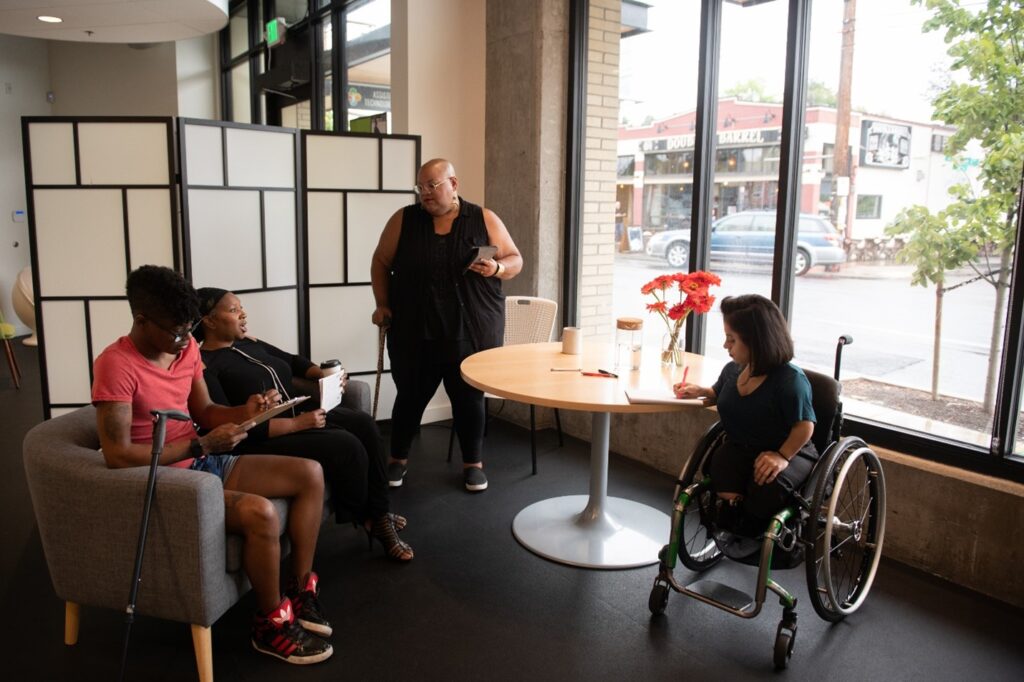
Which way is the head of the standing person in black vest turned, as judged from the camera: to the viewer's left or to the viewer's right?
to the viewer's left

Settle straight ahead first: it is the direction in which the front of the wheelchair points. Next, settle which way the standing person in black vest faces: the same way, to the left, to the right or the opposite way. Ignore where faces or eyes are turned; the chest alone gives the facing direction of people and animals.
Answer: to the left

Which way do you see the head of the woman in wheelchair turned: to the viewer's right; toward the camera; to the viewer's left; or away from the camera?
to the viewer's left
